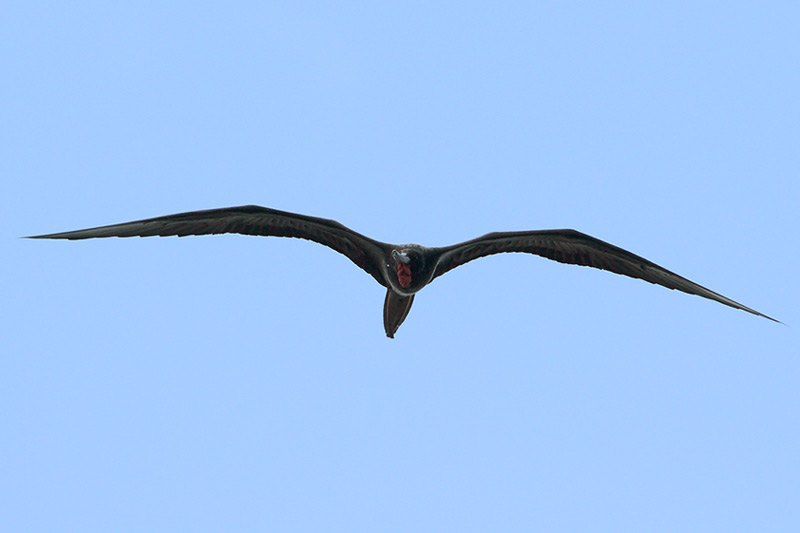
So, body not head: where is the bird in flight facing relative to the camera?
toward the camera
